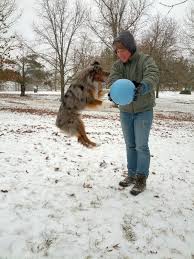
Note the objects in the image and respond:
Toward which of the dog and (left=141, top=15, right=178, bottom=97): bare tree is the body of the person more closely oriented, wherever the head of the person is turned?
the dog

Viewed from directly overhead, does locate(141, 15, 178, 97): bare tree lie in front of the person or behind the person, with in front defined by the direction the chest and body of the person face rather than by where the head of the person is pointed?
behind

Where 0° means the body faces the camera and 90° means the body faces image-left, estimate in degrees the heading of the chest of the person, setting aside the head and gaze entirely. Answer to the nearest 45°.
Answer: approximately 45°
